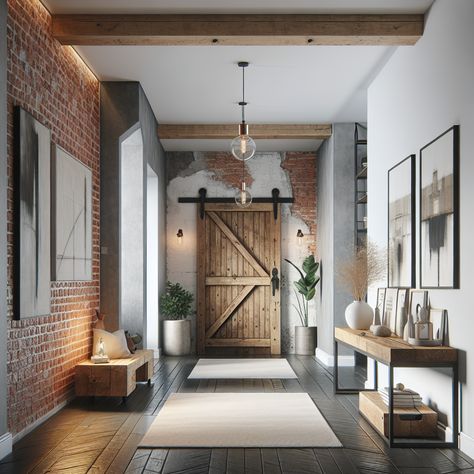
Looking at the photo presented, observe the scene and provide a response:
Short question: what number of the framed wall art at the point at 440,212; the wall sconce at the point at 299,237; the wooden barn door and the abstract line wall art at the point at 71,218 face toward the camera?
2

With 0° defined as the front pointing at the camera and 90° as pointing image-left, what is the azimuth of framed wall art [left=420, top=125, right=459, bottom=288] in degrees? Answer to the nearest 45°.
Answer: approximately 90°

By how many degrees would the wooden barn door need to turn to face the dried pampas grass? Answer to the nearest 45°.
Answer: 0° — it already faces it

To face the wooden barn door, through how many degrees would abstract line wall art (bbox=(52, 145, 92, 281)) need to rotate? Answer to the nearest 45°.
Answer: approximately 45° to its left

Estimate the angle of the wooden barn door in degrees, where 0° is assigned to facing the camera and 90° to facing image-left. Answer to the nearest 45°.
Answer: approximately 0°

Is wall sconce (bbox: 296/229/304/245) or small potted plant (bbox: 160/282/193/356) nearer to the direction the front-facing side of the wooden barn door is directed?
the small potted plant

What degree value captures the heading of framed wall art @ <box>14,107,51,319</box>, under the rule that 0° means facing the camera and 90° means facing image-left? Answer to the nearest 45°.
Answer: approximately 270°

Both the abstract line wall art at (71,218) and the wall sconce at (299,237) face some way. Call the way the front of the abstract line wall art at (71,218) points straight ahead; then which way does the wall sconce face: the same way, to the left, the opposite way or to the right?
to the right

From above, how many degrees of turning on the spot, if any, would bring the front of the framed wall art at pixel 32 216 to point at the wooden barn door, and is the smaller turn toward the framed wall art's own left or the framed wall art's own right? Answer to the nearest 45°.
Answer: approximately 45° to the framed wall art's own left

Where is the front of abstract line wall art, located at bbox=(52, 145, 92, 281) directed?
to the viewer's right
